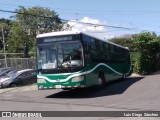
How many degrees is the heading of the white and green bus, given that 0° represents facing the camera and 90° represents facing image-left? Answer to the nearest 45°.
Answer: approximately 45°

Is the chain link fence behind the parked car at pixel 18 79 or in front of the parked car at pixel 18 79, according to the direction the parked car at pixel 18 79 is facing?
behind

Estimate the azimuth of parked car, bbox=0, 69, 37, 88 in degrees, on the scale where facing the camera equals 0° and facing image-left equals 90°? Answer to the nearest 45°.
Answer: approximately 45°
